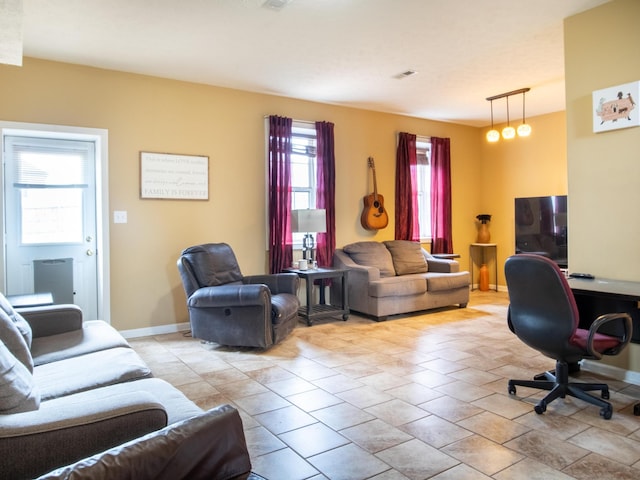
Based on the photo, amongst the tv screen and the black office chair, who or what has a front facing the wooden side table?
the tv screen

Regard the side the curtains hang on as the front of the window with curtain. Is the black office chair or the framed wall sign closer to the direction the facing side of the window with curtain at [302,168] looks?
the black office chair

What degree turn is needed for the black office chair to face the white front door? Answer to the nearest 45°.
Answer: approximately 135° to its left

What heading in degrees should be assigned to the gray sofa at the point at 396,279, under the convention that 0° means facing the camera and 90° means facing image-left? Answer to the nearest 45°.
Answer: approximately 315°

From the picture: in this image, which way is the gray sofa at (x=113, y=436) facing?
to the viewer's right

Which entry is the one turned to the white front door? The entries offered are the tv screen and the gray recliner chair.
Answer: the tv screen

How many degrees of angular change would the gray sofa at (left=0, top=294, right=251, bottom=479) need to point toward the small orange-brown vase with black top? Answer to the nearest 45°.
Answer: approximately 45° to its left

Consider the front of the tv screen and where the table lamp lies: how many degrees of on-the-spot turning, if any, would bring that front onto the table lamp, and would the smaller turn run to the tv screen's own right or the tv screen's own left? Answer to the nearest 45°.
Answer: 0° — it already faces it

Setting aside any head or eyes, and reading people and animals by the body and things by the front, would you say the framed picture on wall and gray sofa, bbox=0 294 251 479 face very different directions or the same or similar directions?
very different directions
